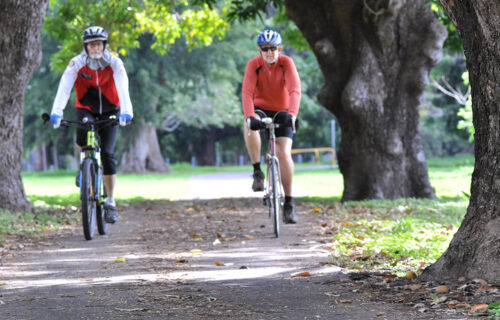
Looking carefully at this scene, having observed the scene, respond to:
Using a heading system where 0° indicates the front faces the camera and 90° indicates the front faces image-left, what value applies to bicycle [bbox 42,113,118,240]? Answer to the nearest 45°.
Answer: approximately 0°

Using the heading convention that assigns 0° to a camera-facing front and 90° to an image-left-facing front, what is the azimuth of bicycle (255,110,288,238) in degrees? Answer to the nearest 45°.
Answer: approximately 0°

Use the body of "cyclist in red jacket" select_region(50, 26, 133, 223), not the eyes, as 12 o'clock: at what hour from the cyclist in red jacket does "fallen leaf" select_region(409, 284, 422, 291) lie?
The fallen leaf is roughly at 11 o'clock from the cyclist in red jacket.

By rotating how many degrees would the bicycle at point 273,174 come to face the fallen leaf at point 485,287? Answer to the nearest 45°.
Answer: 0° — it already faces it

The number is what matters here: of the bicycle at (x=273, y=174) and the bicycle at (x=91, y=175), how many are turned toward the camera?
2

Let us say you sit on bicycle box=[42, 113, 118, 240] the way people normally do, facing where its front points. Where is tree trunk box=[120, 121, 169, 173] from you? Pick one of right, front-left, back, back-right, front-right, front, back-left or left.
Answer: back

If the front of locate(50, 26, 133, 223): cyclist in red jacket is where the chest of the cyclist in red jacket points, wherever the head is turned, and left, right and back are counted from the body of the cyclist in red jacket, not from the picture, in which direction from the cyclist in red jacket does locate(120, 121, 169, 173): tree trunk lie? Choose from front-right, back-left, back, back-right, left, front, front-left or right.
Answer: back

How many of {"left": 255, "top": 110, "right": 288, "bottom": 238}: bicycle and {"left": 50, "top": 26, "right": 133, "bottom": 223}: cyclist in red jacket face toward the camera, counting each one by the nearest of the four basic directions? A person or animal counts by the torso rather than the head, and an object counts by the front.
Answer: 2
